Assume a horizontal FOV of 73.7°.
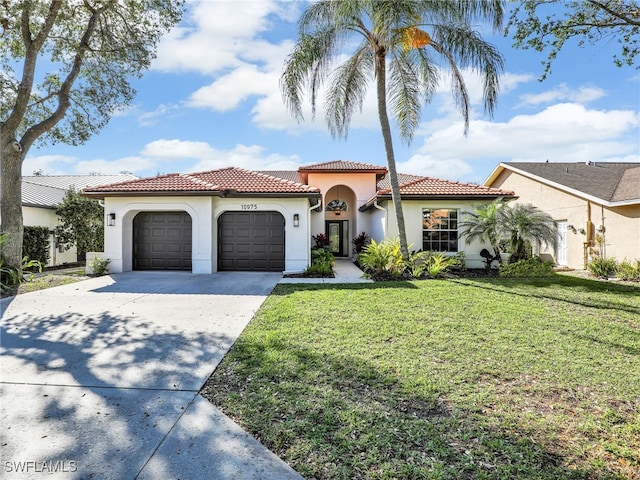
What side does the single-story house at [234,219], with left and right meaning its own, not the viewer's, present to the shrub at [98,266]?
right

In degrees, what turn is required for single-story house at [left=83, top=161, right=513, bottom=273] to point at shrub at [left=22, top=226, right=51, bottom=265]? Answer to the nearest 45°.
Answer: approximately 90° to its right

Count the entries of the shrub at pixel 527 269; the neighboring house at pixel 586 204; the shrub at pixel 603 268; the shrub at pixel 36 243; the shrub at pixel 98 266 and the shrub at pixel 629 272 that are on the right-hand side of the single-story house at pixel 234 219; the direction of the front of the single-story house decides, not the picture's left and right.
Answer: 2

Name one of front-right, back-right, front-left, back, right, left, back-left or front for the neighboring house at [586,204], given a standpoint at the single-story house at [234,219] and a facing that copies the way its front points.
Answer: left

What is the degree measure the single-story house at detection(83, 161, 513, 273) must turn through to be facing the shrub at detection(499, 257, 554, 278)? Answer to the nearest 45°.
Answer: approximately 90° to its left

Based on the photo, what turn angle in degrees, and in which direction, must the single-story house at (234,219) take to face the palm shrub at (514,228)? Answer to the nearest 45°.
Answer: approximately 90° to its left

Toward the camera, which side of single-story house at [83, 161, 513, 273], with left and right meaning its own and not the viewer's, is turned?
front

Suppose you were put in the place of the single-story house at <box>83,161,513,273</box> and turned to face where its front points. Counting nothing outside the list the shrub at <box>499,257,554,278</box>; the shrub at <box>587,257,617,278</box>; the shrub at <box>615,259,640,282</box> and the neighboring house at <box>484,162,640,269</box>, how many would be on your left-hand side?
4

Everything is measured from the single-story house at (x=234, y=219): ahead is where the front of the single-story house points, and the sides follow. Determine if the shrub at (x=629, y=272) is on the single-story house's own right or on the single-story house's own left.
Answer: on the single-story house's own left

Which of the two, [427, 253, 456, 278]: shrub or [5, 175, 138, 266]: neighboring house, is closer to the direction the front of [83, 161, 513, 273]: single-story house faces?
the shrub

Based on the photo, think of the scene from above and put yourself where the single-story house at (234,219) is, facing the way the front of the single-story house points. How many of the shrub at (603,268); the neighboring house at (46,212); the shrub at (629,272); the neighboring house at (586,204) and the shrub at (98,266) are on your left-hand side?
3

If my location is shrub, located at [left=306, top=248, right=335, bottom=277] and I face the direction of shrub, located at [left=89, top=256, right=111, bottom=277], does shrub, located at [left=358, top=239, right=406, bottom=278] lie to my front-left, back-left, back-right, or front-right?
back-left

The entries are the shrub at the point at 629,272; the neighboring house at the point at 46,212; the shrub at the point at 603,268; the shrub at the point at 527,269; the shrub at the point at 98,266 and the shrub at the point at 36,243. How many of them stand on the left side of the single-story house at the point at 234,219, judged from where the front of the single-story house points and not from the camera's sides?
3

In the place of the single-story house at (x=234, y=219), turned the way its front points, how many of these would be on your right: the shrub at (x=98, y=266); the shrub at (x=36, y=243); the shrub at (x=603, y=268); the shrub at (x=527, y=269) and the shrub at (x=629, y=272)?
2
